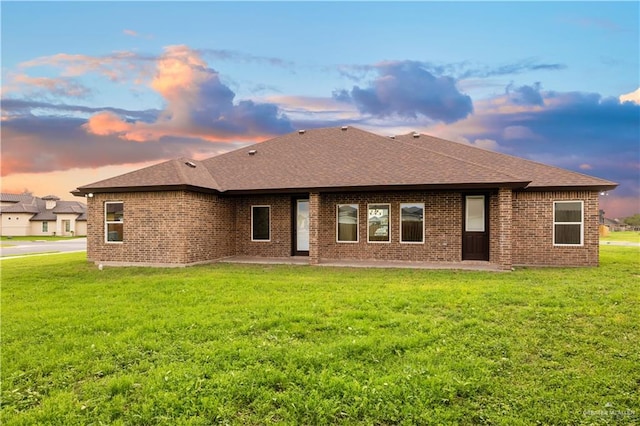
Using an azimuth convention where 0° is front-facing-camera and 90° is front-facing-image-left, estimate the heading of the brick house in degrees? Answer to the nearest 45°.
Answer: approximately 180°

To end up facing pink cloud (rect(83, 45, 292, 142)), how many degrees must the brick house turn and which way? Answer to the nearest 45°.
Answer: approximately 45° to its left
